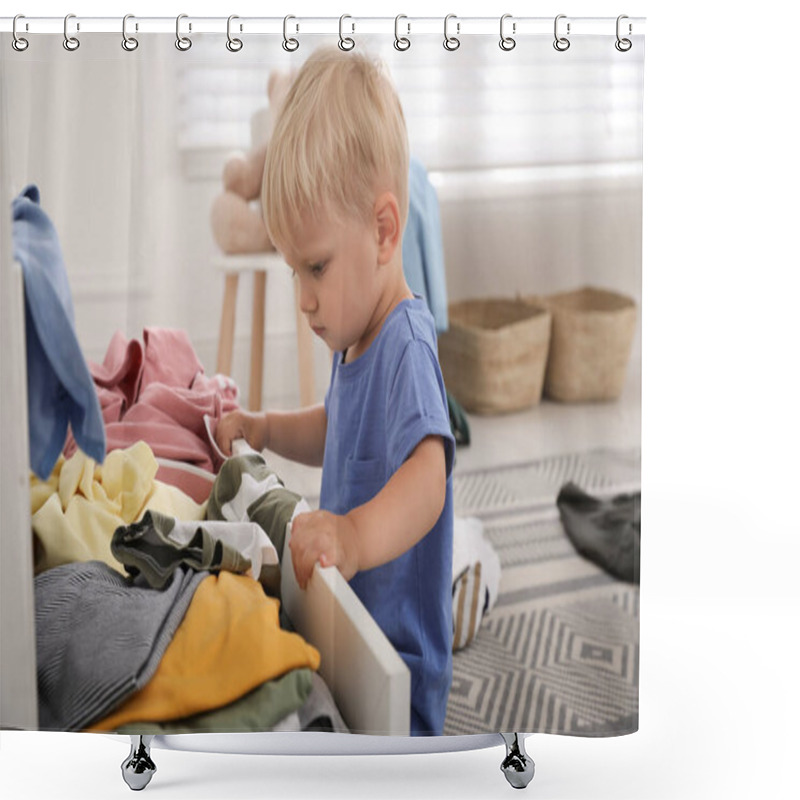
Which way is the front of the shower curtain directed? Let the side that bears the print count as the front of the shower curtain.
toward the camera
